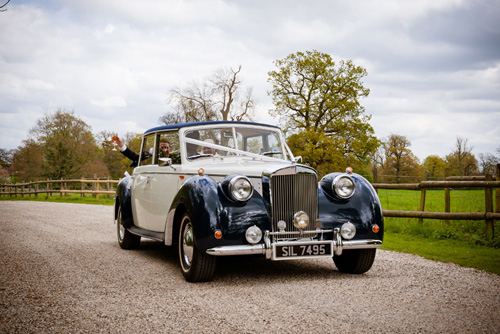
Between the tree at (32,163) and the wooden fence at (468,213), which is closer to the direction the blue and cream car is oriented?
the wooden fence

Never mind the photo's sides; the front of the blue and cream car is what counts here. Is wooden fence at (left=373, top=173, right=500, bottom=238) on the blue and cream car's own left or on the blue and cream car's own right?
on the blue and cream car's own left

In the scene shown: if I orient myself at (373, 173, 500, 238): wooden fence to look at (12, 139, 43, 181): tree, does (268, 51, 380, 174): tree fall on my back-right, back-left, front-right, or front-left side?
front-right

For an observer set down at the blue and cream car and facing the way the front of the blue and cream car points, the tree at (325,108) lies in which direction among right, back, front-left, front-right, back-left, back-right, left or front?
back-left

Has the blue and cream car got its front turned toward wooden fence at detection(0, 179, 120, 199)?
no

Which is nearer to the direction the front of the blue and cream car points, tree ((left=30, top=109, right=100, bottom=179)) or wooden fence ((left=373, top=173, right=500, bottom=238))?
the wooden fence

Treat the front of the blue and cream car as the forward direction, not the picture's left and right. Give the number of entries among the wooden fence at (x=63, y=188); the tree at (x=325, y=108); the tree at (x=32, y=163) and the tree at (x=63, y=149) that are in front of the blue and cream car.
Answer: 0

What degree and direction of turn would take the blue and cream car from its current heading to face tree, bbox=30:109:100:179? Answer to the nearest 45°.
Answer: approximately 180°

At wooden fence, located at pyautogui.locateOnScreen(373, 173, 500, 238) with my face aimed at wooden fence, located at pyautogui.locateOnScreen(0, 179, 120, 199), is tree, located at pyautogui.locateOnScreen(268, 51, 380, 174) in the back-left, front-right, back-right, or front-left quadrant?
front-right

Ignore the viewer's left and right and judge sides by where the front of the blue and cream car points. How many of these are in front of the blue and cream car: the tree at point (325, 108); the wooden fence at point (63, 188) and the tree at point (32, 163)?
0

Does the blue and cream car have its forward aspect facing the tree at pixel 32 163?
no

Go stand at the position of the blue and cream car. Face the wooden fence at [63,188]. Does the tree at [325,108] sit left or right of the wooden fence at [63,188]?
right

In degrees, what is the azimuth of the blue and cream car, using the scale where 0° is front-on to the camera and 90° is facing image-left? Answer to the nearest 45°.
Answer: approximately 315°
